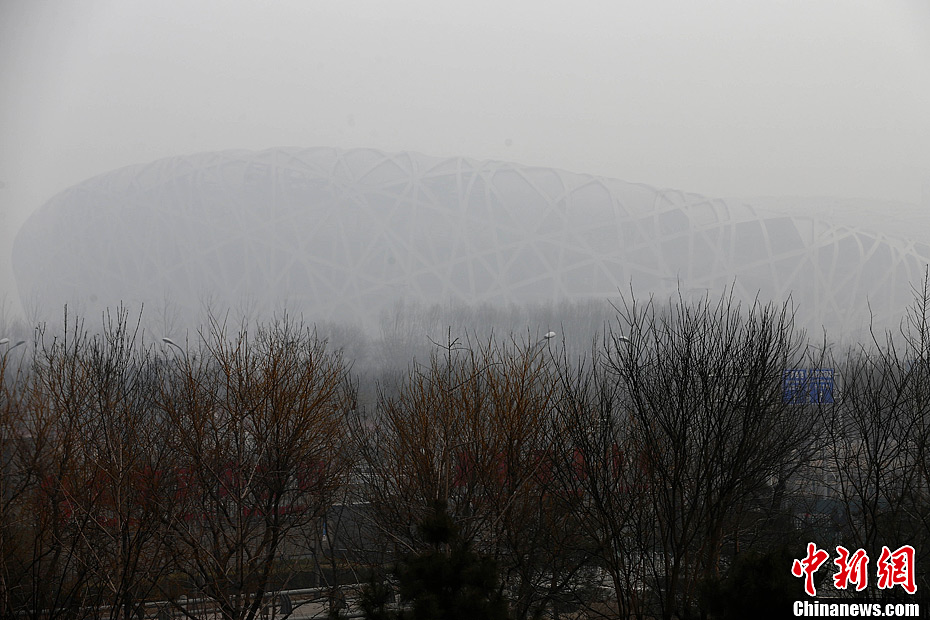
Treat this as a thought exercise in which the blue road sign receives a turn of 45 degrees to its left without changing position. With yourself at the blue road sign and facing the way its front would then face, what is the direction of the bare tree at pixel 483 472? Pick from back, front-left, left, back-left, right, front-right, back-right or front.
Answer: right

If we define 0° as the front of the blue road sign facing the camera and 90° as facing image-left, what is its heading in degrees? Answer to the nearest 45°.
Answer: approximately 0°
